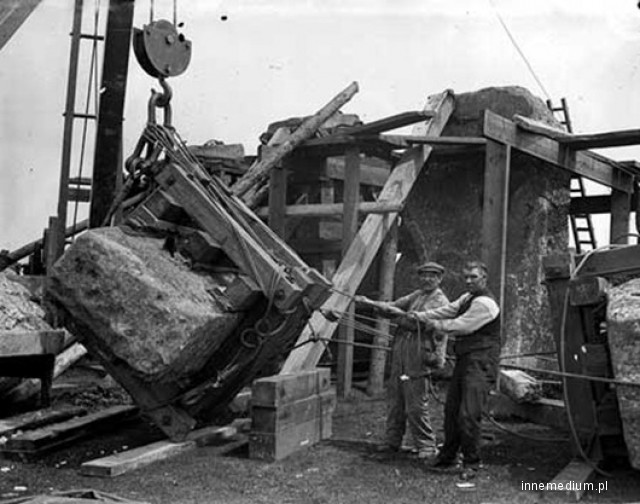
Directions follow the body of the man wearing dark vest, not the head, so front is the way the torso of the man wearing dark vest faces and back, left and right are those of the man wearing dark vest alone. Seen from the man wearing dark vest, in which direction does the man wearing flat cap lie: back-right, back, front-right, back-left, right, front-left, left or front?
right

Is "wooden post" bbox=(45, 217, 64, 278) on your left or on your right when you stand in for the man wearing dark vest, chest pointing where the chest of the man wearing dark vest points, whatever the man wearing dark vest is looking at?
on your right

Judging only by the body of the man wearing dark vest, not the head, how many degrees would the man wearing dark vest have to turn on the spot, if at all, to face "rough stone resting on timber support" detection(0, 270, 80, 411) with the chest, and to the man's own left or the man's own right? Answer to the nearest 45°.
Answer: approximately 45° to the man's own right

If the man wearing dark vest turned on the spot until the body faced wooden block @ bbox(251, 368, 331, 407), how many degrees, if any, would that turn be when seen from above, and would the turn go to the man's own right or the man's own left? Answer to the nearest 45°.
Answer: approximately 45° to the man's own right

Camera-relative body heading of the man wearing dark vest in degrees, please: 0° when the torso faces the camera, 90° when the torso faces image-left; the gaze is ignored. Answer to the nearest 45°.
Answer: approximately 45°

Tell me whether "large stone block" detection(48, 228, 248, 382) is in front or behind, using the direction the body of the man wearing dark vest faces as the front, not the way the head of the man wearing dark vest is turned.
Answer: in front

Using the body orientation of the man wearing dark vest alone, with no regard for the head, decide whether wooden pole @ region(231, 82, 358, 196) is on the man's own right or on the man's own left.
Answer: on the man's own right

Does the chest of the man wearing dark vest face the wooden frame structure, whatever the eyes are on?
no

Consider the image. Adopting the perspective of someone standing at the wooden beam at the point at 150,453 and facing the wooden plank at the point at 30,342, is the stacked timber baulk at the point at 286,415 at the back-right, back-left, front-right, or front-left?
back-right

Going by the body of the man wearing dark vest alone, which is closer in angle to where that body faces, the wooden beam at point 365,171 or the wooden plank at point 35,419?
the wooden plank

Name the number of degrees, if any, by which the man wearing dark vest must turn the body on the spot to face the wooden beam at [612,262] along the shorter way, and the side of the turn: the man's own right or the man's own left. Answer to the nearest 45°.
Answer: approximately 135° to the man's own left

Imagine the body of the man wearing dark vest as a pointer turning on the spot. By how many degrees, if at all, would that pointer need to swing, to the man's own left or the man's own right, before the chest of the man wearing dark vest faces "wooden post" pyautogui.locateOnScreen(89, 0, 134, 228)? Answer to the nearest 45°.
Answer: approximately 45° to the man's own right

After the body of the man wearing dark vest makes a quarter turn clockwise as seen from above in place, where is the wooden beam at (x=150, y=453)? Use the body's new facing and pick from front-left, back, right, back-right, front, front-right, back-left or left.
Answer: front-left

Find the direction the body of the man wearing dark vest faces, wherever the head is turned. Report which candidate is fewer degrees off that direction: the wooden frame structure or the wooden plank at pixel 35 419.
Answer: the wooden plank

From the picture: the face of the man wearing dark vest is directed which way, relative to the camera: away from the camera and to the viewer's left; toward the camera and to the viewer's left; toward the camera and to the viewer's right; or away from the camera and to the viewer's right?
toward the camera and to the viewer's left

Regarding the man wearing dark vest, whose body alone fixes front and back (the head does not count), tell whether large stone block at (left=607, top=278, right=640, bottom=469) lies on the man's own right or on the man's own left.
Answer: on the man's own left

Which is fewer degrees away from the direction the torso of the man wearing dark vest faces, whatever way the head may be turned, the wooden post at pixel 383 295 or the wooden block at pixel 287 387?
the wooden block
